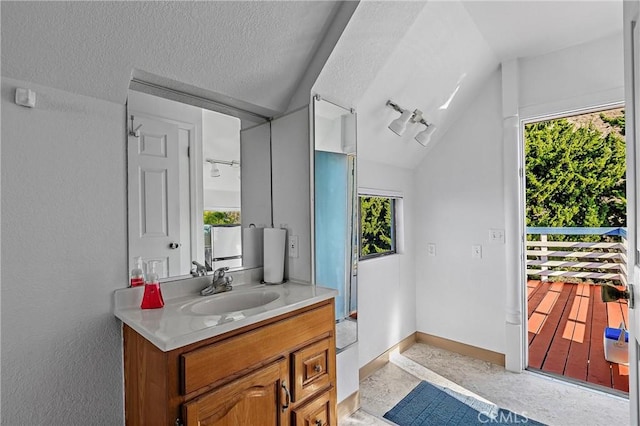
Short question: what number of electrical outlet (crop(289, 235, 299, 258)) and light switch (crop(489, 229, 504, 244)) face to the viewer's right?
0

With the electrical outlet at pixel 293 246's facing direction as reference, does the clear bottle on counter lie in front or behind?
in front

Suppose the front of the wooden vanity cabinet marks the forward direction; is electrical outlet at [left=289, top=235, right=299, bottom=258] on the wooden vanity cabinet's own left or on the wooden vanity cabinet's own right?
on the wooden vanity cabinet's own left

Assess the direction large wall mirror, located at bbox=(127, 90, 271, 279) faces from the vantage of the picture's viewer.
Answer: facing the viewer and to the right of the viewer

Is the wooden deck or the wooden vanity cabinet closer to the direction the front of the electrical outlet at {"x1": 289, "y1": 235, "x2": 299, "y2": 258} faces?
the wooden vanity cabinet

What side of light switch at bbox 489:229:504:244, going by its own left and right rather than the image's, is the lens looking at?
front

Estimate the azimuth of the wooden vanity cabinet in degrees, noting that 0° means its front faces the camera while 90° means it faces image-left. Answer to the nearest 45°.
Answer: approximately 315°

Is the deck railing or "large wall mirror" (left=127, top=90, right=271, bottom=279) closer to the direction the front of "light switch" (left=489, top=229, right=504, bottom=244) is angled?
the large wall mirror

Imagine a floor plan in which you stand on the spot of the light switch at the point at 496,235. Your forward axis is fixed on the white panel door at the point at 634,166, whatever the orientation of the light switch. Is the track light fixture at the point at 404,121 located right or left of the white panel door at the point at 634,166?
right

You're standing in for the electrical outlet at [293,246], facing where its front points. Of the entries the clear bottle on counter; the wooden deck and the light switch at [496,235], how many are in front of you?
1

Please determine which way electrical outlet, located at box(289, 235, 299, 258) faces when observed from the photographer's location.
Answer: facing the viewer and to the left of the viewer

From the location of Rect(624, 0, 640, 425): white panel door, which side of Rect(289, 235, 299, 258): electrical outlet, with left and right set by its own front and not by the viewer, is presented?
left

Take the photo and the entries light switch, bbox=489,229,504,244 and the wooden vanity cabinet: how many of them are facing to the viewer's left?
0
